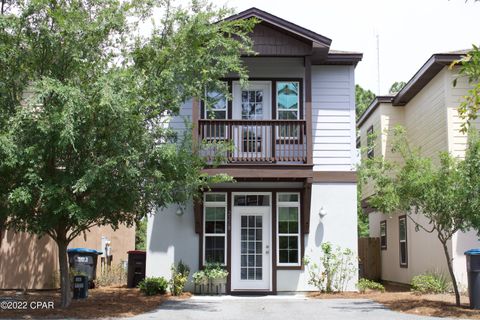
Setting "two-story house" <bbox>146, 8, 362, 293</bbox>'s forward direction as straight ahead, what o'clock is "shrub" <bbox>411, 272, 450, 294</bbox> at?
The shrub is roughly at 9 o'clock from the two-story house.

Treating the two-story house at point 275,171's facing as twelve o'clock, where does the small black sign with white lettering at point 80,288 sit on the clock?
The small black sign with white lettering is roughly at 2 o'clock from the two-story house.

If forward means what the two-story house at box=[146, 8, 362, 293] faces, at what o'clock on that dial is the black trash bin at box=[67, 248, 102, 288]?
The black trash bin is roughly at 3 o'clock from the two-story house.

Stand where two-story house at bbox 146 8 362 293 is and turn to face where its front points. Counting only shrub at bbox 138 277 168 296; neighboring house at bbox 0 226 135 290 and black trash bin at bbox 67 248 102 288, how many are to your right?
3

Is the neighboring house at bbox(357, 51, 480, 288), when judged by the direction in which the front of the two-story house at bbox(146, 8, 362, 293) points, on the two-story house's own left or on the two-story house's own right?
on the two-story house's own left

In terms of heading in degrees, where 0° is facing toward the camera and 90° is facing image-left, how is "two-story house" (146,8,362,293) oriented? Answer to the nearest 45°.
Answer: approximately 0°

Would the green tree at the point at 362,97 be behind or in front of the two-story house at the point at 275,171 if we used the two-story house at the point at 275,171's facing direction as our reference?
behind

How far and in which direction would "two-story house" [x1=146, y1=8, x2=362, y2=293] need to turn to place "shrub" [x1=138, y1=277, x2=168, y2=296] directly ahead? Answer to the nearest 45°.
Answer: approximately 90° to its right

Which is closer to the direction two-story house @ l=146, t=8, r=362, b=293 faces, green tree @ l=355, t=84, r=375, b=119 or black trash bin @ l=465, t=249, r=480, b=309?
the black trash bin

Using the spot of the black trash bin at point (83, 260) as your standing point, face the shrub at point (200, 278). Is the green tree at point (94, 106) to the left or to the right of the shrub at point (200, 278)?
right
